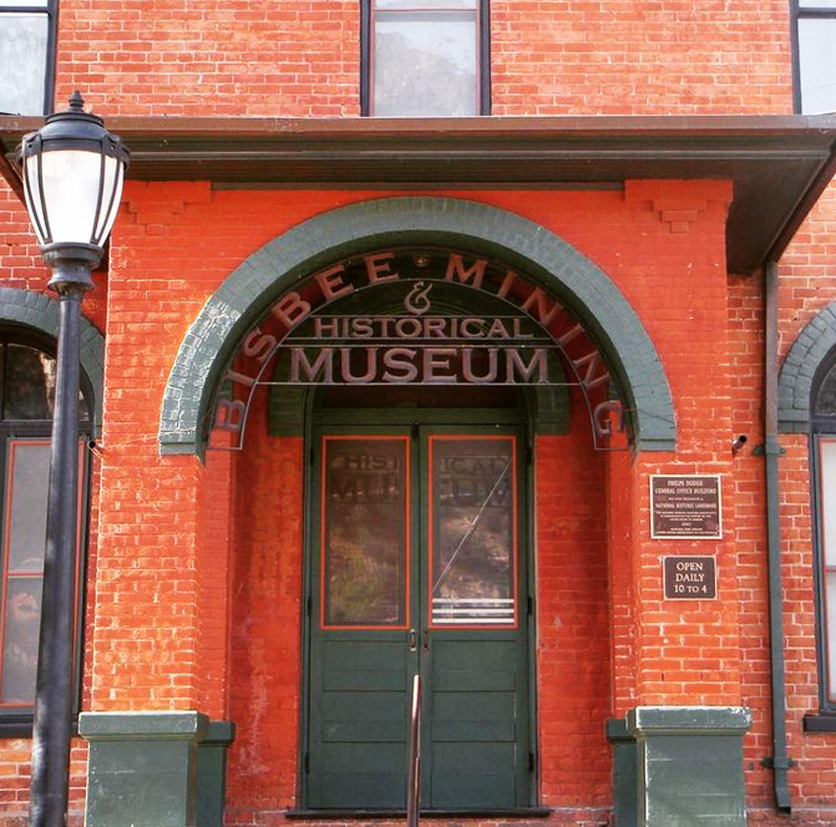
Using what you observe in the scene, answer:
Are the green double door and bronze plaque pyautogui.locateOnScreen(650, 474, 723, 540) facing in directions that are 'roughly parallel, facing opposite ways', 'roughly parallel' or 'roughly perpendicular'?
roughly parallel

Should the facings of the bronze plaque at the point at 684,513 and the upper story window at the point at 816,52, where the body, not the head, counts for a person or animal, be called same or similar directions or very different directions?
same or similar directions

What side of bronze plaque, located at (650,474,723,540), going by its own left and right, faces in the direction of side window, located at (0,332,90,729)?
right

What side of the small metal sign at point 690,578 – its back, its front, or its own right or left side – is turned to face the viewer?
front

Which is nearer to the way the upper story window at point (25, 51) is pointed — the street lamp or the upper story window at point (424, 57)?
the street lamp

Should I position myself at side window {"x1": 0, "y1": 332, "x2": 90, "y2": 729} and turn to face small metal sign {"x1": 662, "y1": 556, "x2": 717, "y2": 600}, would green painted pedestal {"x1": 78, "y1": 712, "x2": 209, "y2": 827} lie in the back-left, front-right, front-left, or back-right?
front-right

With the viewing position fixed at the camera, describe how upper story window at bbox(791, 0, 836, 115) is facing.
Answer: facing the viewer

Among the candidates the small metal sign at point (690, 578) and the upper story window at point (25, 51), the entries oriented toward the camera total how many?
2

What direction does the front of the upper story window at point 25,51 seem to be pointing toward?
toward the camera

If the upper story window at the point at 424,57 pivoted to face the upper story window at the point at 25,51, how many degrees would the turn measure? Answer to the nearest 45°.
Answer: approximately 90° to its right

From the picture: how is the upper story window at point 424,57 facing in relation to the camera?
toward the camera
